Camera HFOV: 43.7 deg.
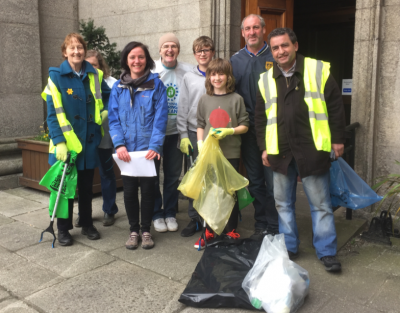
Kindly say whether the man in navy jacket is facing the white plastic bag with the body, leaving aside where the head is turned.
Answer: yes

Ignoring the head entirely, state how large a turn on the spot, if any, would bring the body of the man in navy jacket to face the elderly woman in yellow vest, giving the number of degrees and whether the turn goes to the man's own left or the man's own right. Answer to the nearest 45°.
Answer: approximately 90° to the man's own right

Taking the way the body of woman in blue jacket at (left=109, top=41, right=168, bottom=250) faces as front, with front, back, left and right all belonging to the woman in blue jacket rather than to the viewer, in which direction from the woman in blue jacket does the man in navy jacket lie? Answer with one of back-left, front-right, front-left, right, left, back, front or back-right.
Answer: left

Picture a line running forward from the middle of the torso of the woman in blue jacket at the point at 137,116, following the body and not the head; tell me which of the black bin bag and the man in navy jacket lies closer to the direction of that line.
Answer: the black bin bag

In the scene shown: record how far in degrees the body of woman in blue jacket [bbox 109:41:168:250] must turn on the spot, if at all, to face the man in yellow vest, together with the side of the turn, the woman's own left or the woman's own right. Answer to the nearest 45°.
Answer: approximately 45° to the woman's own left

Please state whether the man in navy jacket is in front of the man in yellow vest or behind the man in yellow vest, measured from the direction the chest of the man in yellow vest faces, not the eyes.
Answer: behind

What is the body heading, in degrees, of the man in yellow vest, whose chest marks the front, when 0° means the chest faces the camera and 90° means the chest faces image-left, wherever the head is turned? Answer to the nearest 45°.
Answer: approximately 0°

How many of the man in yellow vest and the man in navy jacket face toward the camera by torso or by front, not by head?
2
